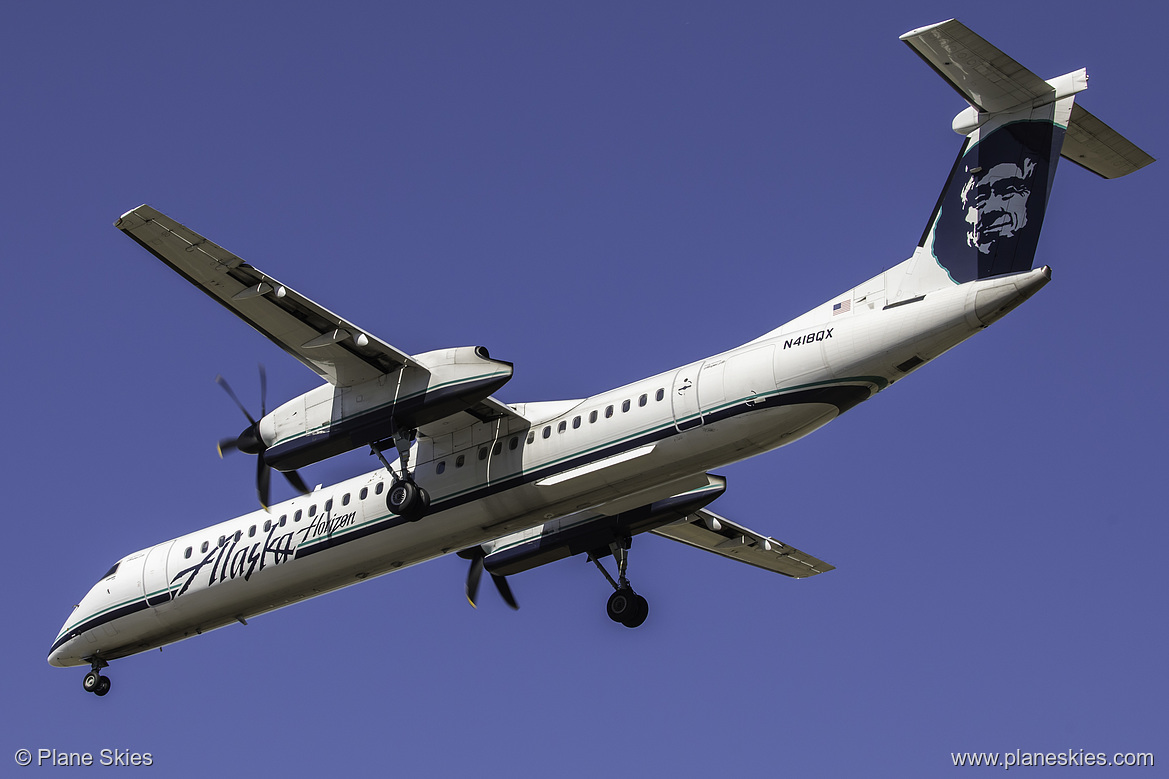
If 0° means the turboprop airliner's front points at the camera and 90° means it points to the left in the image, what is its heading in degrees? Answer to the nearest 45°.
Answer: approximately 135°
